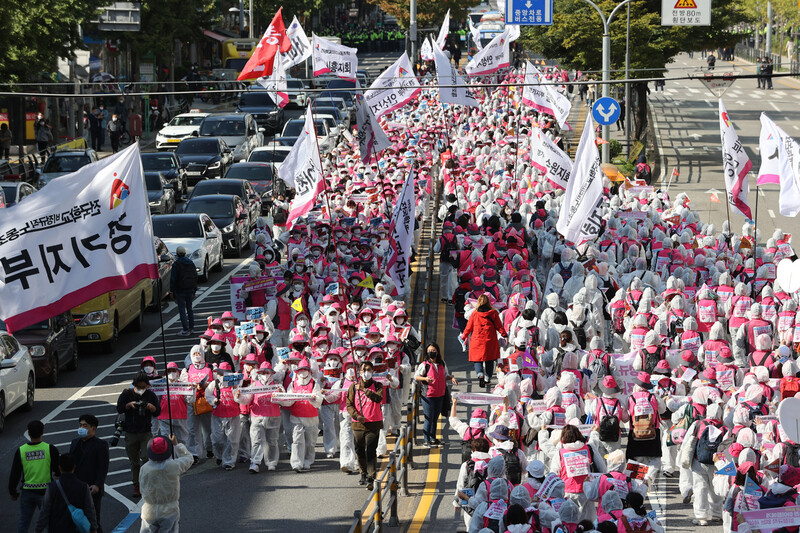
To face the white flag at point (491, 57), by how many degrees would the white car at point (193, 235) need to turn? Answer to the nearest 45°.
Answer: approximately 180°

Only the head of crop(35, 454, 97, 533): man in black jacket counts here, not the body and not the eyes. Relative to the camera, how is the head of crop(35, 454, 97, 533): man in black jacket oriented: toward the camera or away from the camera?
away from the camera

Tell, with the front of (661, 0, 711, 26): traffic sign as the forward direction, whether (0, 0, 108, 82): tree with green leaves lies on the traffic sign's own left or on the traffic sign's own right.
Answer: on the traffic sign's own right

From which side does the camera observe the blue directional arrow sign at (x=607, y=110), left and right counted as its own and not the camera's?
front

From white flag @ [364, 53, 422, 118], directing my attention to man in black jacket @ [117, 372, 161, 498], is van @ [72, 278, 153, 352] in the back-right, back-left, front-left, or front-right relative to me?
front-right

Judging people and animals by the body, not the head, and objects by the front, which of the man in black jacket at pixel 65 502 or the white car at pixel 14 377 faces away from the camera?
the man in black jacket

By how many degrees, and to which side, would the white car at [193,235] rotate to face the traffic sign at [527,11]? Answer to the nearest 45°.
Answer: approximately 180°

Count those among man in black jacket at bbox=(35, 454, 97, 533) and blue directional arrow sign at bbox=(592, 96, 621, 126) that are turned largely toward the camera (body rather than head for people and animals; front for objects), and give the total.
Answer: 1

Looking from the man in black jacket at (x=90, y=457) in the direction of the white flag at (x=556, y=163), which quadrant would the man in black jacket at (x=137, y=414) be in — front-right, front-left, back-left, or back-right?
front-left

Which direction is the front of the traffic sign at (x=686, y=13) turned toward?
toward the camera

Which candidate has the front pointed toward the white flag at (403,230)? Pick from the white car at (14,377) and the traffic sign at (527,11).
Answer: the traffic sign

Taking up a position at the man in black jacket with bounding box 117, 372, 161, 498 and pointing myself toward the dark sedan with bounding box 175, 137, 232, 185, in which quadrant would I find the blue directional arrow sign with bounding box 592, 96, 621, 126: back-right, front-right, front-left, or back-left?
front-right

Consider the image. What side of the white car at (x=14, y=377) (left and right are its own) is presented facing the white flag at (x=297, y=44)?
back
